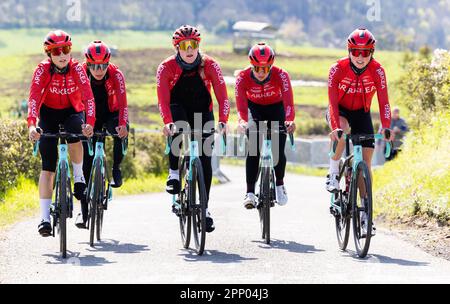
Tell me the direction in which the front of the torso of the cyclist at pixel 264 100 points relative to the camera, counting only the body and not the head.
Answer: toward the camera

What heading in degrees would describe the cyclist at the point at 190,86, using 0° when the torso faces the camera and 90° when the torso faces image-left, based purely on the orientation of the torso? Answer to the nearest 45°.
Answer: approximately 0°

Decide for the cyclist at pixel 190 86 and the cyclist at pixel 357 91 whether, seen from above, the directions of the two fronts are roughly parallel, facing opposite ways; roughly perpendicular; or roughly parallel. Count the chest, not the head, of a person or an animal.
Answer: roughly parallel

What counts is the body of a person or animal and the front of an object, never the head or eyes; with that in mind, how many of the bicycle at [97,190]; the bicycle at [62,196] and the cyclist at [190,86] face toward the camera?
3

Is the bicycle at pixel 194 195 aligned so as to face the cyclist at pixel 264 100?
no

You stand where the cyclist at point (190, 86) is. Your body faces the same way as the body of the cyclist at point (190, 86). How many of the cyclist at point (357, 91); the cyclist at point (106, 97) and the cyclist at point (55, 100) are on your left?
1

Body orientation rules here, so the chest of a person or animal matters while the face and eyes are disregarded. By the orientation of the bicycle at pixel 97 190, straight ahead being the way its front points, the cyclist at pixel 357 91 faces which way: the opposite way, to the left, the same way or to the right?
the same way

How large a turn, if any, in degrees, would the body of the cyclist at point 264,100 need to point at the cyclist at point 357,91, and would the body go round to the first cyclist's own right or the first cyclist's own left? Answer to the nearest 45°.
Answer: approximately 45° to the first cyclist's own left

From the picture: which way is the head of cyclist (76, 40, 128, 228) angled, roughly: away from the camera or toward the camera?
toward the camera

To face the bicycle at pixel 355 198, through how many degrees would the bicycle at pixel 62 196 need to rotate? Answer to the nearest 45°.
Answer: approximately 90° to its left

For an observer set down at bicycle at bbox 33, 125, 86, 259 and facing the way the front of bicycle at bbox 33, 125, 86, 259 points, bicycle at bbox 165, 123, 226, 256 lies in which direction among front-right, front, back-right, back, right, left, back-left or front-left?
left

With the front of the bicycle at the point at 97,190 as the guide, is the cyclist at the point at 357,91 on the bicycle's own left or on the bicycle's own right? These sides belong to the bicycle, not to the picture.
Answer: on the bicycle's own left

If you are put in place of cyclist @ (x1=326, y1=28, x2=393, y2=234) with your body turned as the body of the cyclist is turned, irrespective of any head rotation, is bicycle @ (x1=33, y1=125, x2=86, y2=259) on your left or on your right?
on your right

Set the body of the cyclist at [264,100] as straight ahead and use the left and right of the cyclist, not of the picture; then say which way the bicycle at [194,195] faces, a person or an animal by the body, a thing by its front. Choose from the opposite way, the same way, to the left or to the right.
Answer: the same way

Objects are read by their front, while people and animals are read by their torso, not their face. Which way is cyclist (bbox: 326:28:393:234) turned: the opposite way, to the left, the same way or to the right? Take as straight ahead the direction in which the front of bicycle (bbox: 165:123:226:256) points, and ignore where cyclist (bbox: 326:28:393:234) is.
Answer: the same way

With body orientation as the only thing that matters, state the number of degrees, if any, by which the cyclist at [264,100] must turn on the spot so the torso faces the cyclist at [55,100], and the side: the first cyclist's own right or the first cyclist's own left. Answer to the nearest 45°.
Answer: approximately 45° to the first cyclist's own right

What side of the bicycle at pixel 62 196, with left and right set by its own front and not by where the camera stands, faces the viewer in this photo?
front
